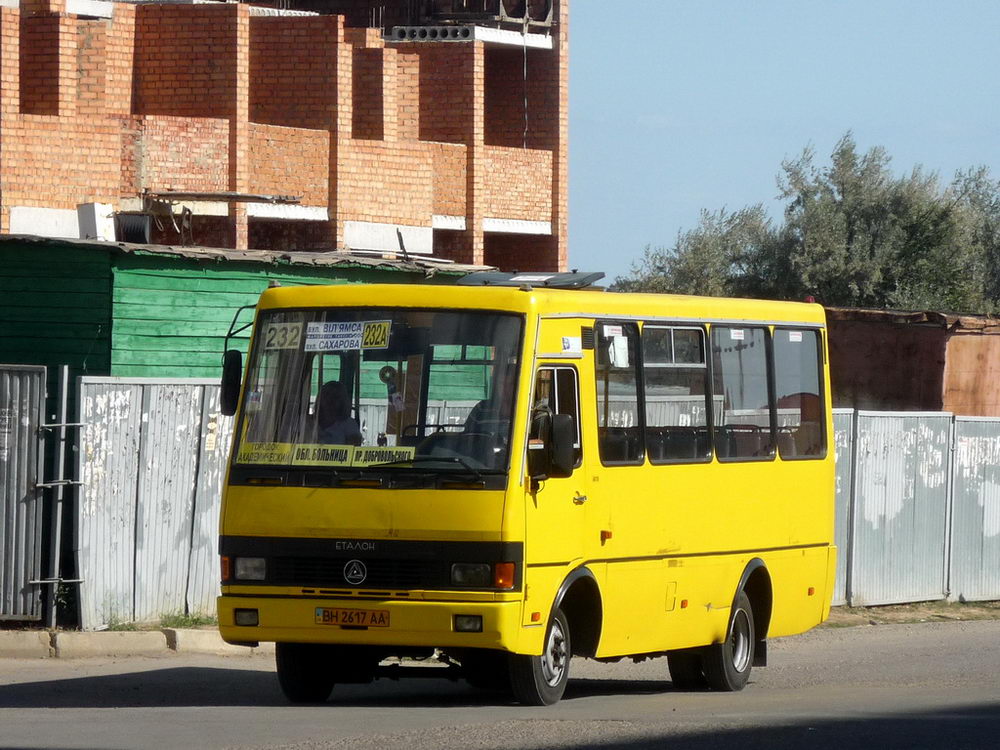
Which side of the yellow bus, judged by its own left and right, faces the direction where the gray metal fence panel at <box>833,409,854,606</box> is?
back

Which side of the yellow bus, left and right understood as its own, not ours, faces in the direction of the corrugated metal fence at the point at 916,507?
back

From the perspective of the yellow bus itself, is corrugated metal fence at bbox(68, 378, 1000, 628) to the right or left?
on its right

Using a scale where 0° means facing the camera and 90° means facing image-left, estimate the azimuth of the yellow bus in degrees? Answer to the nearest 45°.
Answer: approximately 45°

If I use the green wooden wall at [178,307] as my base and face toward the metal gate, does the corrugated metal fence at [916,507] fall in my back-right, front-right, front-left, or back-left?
back-left

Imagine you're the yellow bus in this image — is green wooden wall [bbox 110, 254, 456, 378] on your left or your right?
on your right

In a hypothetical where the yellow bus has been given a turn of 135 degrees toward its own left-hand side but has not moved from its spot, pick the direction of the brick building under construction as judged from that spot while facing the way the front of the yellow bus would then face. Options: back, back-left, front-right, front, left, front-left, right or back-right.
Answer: left

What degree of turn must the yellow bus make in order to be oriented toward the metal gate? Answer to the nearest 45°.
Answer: approximately 90° to its right

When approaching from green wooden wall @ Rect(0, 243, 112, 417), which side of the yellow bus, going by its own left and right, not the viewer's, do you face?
right
